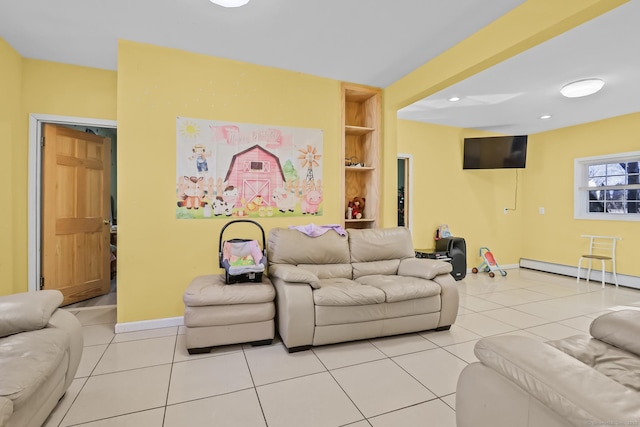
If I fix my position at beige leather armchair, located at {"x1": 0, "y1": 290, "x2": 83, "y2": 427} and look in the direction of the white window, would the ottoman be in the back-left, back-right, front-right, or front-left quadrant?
front-left

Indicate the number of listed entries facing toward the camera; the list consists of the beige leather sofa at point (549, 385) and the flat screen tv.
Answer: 1

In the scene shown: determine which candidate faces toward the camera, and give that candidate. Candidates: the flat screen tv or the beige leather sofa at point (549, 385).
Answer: the flat screen tv

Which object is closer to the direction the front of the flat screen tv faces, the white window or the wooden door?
the wooden door

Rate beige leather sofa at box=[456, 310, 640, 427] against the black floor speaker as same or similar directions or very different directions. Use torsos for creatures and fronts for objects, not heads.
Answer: very different directions

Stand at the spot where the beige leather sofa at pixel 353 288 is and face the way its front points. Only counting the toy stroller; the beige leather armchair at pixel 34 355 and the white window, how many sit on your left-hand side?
2

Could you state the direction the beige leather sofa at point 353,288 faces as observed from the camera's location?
facing the viewer and to the right of the viewer

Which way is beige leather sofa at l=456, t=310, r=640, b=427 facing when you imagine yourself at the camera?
facing away from the viewer and to the left of the viewer

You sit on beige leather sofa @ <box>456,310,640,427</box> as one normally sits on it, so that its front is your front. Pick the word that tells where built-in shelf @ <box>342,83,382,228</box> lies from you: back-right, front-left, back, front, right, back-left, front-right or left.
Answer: front

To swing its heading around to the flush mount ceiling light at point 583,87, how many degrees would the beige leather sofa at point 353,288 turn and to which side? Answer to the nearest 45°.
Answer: approximately 90° to its left

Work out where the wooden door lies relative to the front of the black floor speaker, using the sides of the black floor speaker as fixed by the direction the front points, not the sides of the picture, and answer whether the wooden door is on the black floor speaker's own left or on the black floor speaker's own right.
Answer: on the black floor speaker's own right

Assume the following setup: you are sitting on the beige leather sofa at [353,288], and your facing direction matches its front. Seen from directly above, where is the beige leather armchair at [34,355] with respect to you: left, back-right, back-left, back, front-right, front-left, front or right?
right

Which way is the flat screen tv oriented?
toward the camera

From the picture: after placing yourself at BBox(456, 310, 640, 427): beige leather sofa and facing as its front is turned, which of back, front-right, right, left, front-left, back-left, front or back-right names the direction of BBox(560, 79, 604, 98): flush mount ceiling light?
front-right

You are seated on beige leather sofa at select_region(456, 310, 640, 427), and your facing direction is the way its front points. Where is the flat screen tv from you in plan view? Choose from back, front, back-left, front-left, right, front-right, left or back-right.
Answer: front-right
